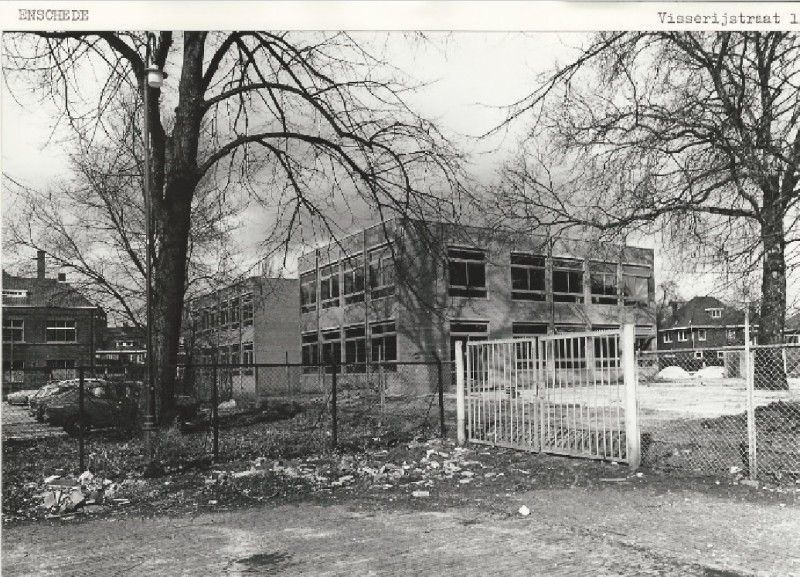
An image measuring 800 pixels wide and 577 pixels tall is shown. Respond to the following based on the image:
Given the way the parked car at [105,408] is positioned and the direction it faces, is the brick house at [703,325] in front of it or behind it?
behind

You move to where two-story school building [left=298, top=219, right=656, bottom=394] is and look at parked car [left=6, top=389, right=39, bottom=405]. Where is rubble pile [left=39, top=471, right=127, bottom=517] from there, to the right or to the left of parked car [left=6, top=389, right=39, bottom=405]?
left

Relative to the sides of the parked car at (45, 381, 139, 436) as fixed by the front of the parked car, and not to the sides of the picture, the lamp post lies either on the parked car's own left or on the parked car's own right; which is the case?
on the parked car's own left

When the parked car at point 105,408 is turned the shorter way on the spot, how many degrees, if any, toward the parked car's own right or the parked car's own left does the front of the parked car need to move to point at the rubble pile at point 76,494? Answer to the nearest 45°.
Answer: approximately 90° to the parked car's own left

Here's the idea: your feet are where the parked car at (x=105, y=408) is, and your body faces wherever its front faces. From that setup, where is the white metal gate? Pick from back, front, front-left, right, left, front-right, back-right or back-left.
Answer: back-left

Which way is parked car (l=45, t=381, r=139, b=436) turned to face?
to the viewer's left
